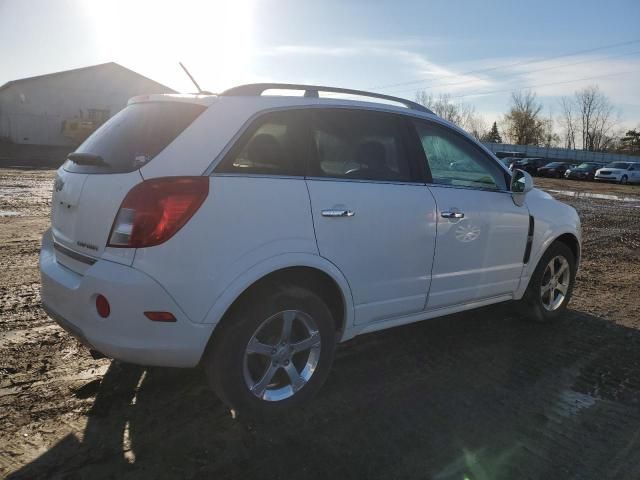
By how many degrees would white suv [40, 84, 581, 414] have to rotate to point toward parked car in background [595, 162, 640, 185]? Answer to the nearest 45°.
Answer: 0° — it already faces it

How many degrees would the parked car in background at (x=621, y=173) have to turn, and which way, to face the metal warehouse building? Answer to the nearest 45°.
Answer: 0° — it already faces it

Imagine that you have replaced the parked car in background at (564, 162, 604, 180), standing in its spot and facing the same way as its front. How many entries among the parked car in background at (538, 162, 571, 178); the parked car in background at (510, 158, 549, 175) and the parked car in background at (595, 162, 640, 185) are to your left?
1

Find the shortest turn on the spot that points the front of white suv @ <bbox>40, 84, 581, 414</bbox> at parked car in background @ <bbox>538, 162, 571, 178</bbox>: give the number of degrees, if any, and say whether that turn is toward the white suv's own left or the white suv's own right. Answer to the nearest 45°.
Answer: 0° — it already faces it

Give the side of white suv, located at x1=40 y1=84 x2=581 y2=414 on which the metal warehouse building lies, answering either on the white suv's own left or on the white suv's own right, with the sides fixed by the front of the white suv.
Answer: on the white suv's own left

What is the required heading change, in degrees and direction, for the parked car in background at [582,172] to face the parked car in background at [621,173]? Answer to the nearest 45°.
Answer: approximately 90° to its left

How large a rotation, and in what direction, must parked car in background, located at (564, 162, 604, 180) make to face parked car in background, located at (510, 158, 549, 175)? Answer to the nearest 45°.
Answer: approximately 90° to its right

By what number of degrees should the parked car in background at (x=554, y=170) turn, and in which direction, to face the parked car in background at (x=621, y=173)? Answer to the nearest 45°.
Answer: approximately 90° to its left

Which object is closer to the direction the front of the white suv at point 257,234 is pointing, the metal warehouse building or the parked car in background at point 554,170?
the parked car in background

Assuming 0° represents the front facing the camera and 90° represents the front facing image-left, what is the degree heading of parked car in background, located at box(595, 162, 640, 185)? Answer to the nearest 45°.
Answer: approximately 45°

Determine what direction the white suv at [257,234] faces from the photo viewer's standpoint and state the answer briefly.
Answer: facing away from the viewer and to the right of the viewer
